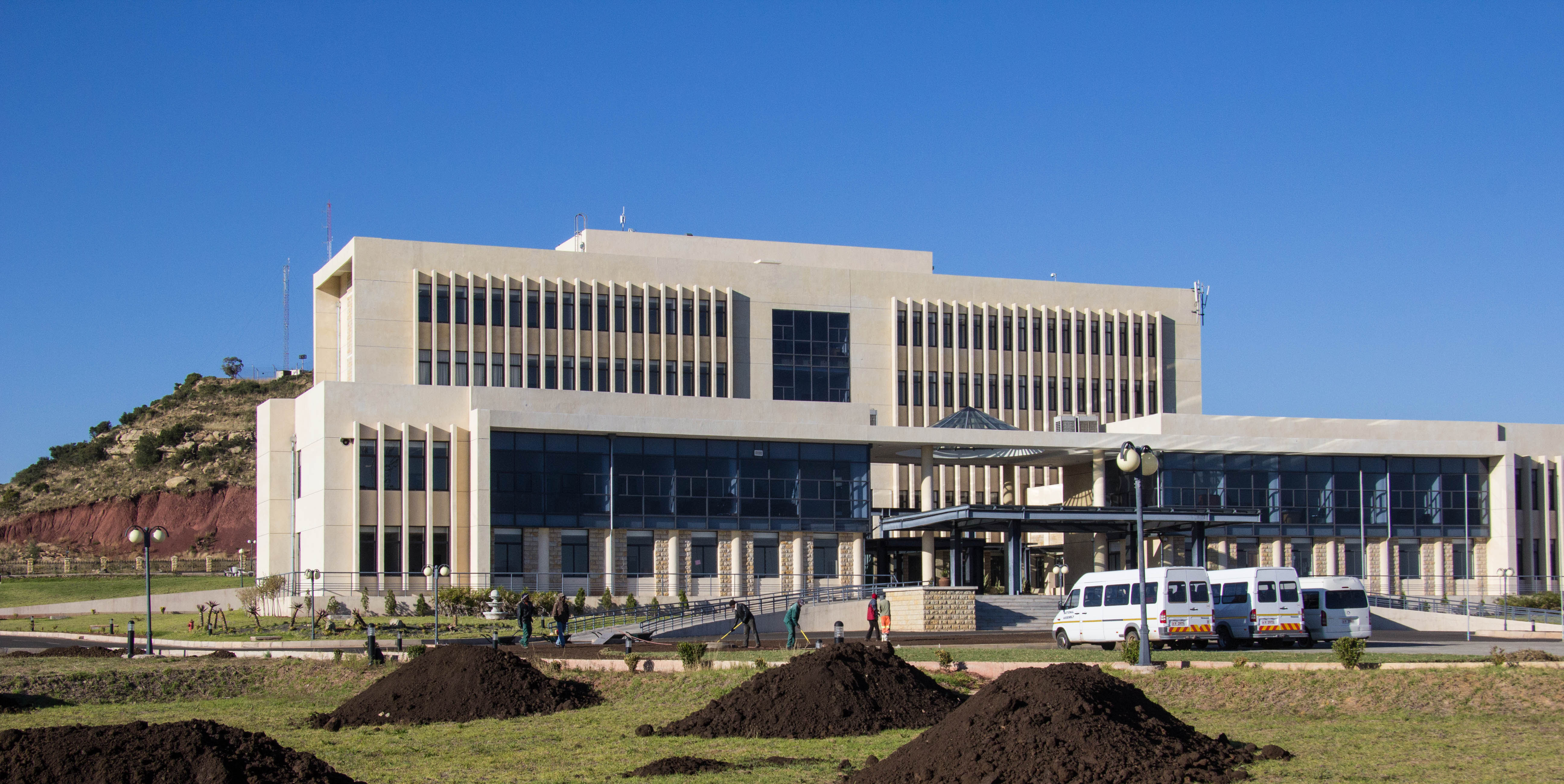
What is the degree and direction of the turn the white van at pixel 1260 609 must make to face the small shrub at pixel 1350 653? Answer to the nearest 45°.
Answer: approximately 135° to its left
